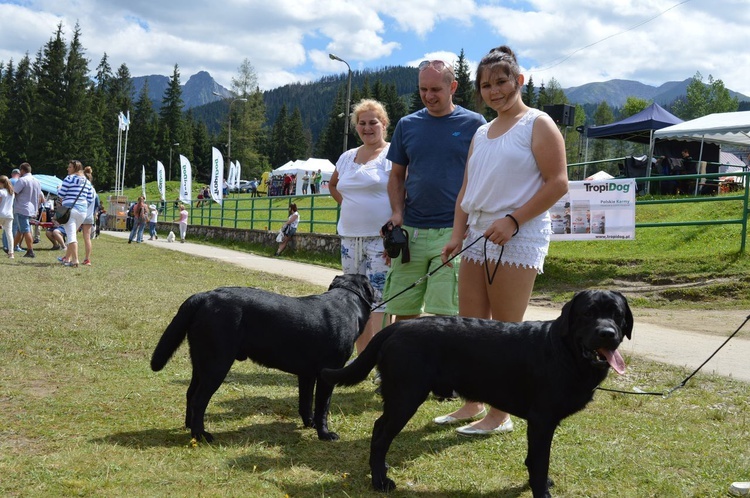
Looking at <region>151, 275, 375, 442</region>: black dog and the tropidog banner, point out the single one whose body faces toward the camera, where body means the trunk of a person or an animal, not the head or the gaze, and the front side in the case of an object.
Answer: the tropidog banner

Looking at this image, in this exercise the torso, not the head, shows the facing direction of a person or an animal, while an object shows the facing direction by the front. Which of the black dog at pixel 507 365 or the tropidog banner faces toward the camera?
the tropidog banner

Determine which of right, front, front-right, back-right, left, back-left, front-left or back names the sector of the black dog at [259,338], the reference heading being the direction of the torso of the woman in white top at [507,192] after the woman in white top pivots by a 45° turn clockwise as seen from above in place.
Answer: front

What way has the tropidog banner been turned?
toward the camera

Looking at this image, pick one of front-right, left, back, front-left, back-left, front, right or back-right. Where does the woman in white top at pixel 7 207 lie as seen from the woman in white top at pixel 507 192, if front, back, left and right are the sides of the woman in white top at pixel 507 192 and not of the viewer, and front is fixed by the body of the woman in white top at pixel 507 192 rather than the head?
right

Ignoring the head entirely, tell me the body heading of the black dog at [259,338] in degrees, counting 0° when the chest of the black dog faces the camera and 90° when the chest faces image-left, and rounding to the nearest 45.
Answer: approximately 270°

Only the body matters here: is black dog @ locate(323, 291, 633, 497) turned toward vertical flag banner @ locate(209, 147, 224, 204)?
no

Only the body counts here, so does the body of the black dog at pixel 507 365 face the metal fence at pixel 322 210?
no

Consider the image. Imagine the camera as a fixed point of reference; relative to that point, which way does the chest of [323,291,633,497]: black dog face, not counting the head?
to the viewer's right

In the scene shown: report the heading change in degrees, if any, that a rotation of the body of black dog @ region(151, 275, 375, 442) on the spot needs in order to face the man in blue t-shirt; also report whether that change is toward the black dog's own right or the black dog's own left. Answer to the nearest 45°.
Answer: approximately 45° to the black dog's own left

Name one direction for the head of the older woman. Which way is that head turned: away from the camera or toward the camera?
toward the camera

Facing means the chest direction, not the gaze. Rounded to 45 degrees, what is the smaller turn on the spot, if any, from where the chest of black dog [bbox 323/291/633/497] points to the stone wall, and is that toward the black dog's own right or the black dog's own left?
approximately 90° to the black dog's own left

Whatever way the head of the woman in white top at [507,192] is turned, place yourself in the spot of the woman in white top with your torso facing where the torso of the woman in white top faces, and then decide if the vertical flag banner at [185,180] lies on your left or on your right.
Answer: on your right

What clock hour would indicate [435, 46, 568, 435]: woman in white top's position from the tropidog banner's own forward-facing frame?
The woman in white top is roughly at 12 o'clock from the tropidog banner.

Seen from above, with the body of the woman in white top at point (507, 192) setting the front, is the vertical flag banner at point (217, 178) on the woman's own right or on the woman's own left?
on the woman's own right

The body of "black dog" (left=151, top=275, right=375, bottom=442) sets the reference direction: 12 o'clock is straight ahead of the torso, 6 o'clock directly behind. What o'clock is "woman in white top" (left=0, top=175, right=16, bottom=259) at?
The woman in white top is roughly at 8 o'clock from the black dog.

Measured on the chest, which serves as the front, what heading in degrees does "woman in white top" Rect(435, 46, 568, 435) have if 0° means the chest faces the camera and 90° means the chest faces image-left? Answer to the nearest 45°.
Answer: approximately 45°
